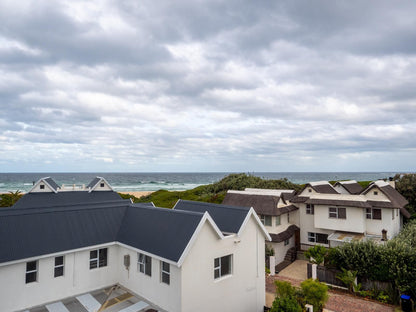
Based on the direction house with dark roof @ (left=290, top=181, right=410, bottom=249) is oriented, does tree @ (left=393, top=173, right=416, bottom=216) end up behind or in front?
behind

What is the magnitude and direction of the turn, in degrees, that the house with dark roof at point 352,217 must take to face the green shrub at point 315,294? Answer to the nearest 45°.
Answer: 0° — it already faces it

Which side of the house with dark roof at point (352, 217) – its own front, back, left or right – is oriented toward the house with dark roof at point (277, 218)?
right

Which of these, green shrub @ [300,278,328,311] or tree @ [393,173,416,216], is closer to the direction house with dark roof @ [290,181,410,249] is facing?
the green shrub

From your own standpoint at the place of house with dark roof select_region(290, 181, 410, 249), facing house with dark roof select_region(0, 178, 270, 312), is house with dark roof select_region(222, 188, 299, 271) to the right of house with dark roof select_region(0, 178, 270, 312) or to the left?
right

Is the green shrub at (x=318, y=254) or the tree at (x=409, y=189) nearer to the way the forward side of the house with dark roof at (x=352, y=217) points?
the green shrub

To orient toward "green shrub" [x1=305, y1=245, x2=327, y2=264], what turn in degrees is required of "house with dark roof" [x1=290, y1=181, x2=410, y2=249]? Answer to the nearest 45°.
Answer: approximately 45° to its right

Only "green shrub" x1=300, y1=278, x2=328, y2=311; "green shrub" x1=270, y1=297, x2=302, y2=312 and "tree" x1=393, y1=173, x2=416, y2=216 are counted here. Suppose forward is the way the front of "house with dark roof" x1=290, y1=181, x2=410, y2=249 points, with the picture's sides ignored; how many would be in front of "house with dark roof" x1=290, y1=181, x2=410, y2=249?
2

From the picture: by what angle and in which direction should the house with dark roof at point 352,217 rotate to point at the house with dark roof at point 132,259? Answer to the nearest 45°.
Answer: approximately 45° to its right

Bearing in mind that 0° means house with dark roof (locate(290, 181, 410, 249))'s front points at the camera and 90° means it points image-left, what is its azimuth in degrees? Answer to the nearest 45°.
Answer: approximately 0°

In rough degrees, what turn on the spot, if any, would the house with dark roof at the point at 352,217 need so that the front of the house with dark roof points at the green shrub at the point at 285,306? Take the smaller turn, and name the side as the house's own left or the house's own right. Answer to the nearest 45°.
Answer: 0° — it already faces it
